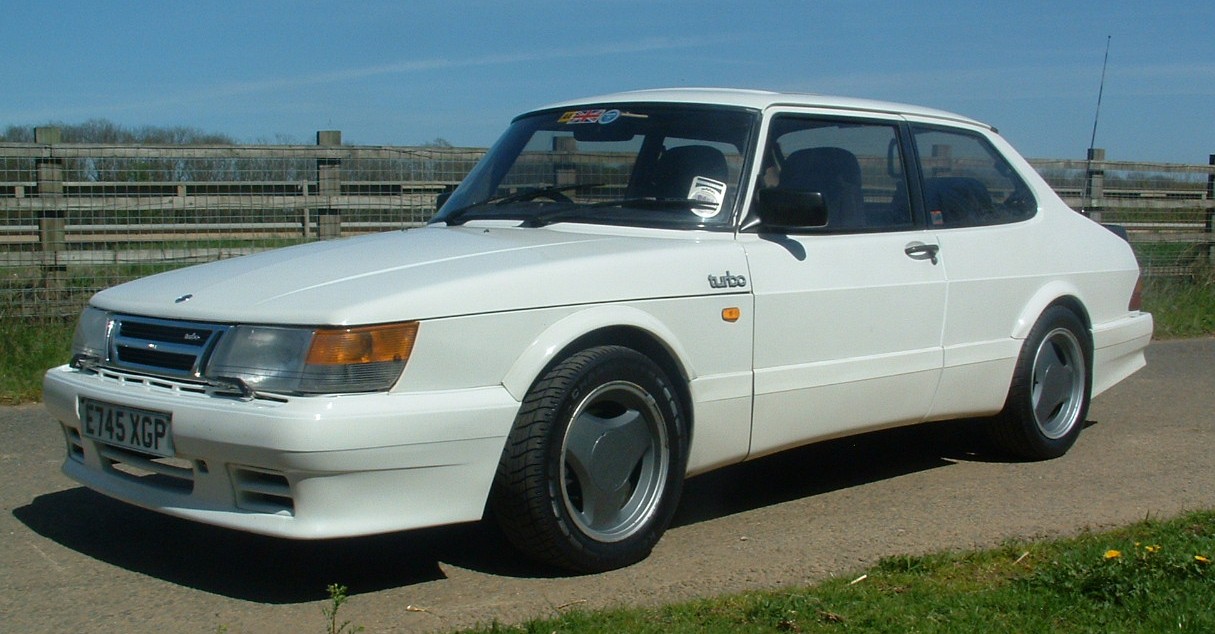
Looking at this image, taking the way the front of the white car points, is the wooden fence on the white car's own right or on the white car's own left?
on the white car's own right

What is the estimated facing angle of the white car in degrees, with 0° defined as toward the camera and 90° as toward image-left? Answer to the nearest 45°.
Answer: approximately 45°
